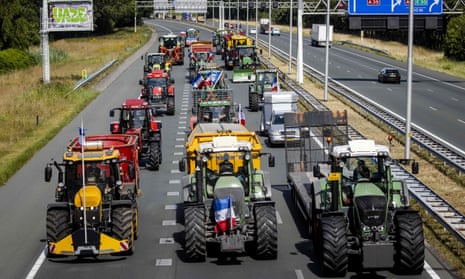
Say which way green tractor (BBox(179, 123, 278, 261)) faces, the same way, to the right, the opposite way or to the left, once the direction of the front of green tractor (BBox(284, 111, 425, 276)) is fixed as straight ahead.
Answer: the same way

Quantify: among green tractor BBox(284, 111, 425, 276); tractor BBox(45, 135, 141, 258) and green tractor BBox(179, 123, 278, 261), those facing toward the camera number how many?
3

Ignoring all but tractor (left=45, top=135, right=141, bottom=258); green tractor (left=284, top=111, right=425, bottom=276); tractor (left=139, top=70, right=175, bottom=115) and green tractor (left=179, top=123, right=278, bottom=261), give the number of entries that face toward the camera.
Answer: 4

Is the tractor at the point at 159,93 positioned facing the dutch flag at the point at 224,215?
yes

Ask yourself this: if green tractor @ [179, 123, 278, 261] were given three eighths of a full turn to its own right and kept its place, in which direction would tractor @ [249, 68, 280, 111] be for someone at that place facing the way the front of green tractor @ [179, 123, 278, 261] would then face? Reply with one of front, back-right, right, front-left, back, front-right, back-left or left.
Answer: front-right

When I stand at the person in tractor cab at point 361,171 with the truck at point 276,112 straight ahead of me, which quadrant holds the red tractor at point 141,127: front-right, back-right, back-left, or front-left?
front-left

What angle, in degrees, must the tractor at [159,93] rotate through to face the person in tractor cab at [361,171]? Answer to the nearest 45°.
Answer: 0° — it already faces them

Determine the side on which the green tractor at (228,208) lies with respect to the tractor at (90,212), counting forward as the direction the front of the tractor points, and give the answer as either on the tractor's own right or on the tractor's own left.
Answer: on the tractor's own left

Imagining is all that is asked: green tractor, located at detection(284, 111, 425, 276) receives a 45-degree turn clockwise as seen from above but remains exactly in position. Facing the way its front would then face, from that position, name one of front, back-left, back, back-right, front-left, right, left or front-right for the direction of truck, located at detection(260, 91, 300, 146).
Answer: back-right

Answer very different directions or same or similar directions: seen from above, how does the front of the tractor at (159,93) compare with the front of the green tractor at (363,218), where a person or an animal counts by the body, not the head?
same or similar directions

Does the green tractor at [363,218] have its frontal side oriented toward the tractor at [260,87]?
no

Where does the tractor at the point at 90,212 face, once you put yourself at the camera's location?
facing the viewer

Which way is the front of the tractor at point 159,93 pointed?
toward the camera

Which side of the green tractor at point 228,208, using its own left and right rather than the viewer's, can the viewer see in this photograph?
front

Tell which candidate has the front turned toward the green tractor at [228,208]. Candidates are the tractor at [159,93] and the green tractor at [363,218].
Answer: the tractor

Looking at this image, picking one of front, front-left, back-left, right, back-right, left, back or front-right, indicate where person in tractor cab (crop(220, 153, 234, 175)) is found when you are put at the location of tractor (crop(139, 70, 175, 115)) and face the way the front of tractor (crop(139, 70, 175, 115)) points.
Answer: front
